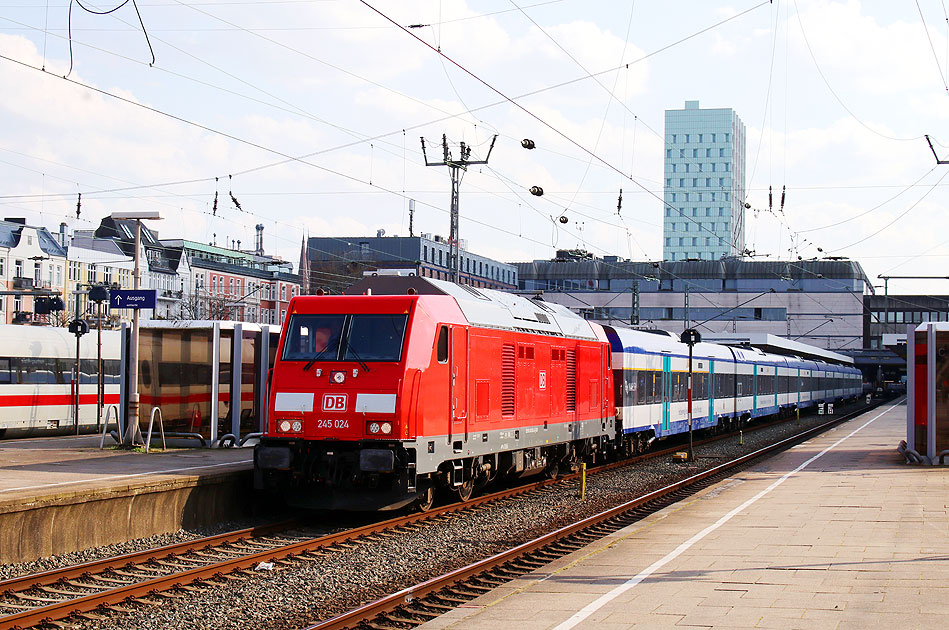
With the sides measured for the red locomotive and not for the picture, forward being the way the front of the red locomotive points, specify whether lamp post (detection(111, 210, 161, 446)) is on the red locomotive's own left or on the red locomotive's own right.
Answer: on the red locomotive's own right

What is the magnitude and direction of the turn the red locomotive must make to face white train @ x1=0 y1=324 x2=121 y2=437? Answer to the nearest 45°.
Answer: approximately 90° to its right

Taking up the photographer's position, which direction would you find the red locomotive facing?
facing the viewer and to the left of the viewer
